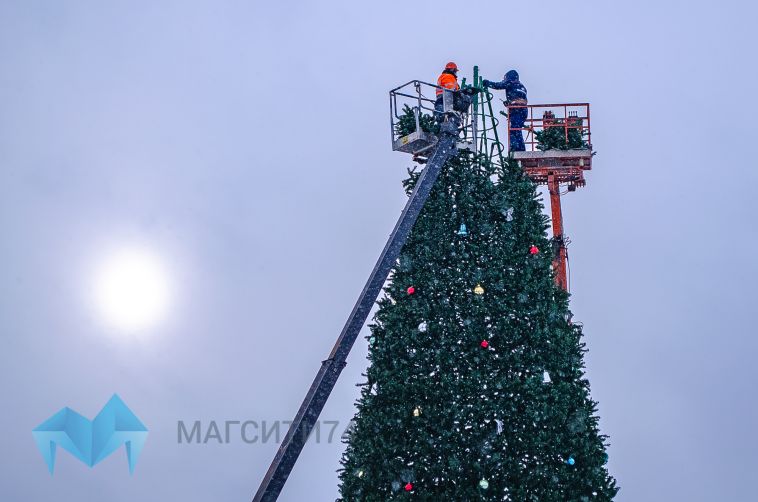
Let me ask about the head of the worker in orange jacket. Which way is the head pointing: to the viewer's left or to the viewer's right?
to the viewer's right

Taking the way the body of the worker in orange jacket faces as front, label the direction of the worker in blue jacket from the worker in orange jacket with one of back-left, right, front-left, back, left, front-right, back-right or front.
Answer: front-left

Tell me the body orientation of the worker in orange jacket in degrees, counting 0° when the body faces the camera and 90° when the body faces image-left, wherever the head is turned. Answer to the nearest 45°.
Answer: approximately 270°
